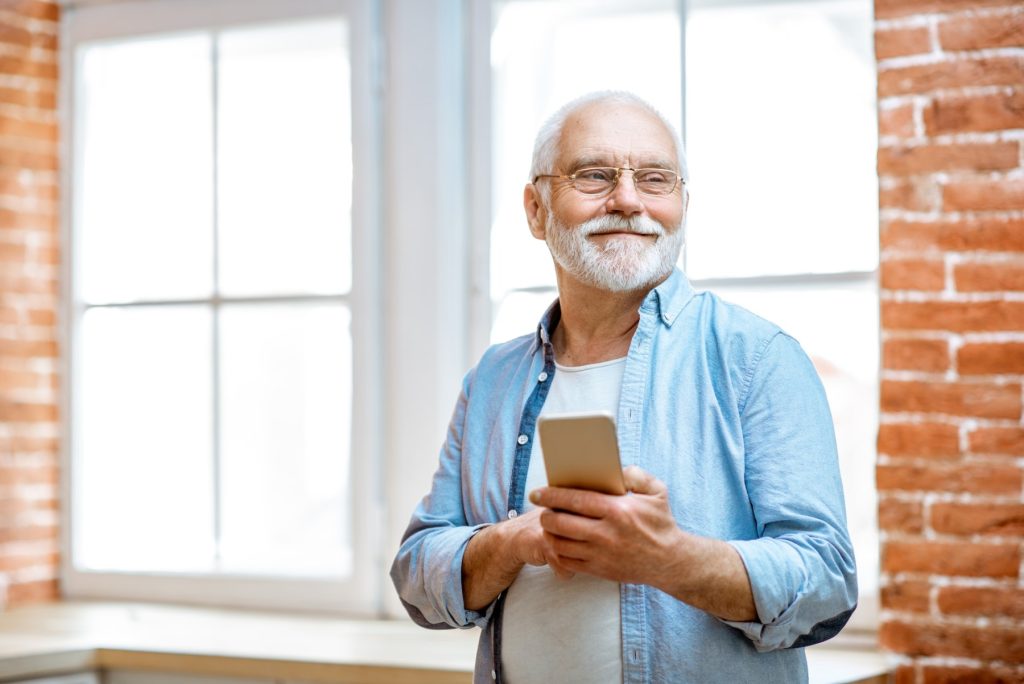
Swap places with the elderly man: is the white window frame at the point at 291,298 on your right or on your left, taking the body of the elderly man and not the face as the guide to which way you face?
on your right

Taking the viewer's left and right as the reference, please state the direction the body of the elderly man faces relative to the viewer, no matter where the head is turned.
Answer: facing the viewer and to the left of the viewer
